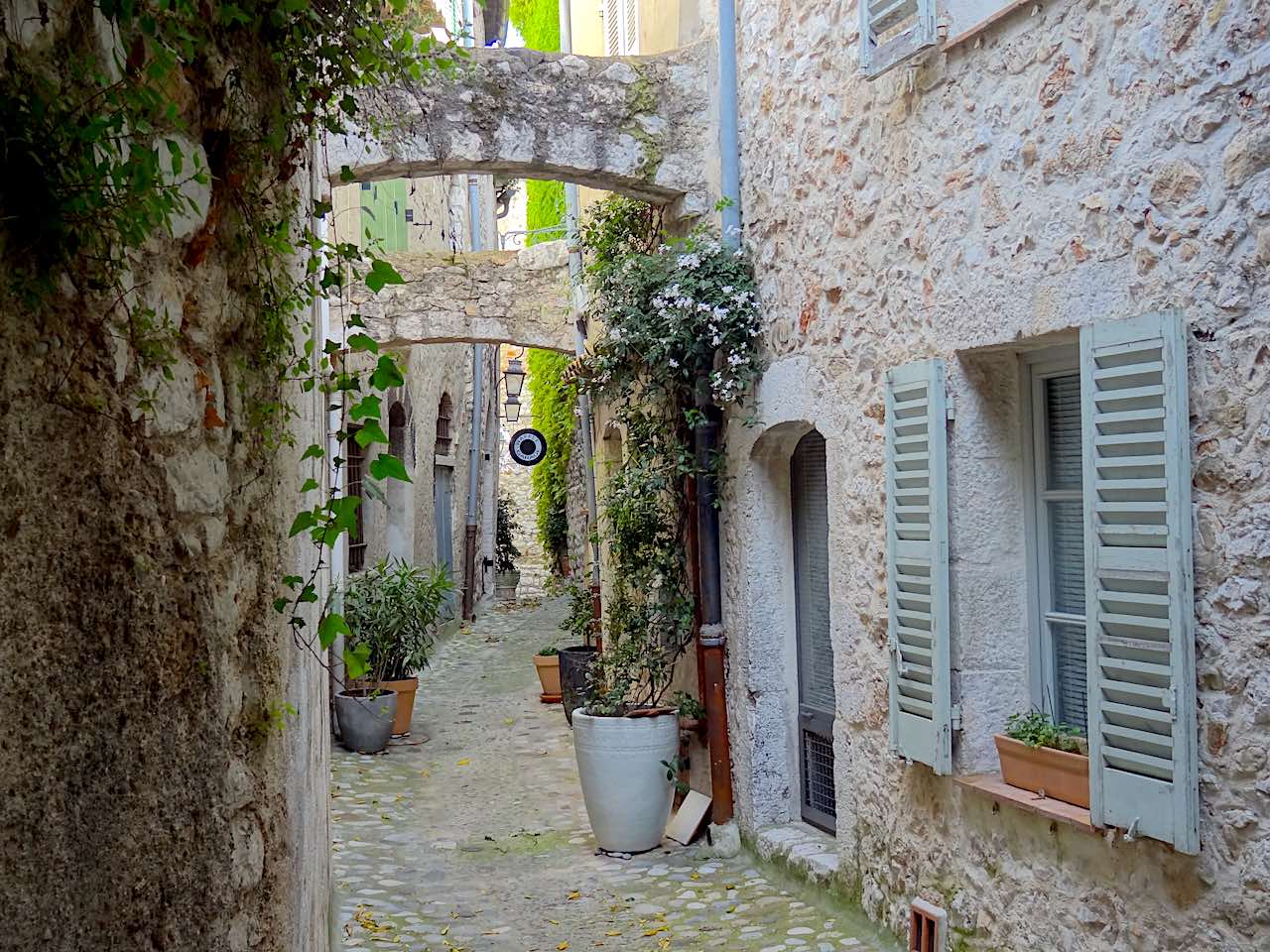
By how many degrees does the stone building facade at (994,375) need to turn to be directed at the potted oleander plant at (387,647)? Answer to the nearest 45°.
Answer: approximately 90° to its right

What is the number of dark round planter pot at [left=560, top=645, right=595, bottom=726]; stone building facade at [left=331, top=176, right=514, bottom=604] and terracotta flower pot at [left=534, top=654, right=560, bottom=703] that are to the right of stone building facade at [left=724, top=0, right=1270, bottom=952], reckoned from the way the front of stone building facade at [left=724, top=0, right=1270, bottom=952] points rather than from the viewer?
3

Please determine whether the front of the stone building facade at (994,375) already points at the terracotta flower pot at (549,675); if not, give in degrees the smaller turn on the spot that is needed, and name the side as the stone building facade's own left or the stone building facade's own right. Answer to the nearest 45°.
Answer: approximately 90° to the stone building facade's own right

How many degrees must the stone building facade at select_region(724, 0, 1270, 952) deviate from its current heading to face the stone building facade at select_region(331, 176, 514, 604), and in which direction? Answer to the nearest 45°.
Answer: approximately 90° to its right

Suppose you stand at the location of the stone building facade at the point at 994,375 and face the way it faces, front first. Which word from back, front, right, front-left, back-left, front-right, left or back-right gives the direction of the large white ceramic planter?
right

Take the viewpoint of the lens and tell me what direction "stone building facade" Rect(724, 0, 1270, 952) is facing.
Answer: facing the viewer and to the left of the viewer

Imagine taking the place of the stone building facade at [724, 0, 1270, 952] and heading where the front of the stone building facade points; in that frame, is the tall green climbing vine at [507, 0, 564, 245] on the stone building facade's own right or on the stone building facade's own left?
on the stone building facade's own right

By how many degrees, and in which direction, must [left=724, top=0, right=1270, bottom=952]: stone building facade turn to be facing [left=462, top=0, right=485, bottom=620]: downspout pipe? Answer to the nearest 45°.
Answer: approximately 90° to its right

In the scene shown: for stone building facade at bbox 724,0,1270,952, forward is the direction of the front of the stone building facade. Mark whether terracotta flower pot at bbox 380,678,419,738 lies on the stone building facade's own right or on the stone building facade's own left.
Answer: on the stone building facade's own right
